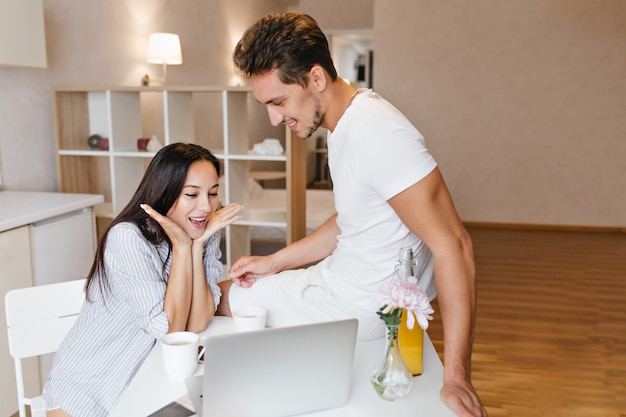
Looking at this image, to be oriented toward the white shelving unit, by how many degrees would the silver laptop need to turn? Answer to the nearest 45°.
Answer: approximately 45° to its right

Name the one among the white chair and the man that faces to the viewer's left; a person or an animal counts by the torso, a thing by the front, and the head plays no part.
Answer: the man

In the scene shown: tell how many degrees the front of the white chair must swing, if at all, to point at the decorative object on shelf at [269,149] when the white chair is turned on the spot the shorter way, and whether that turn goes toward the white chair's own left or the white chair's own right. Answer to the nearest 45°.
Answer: approximately 90° to the white chair's own left

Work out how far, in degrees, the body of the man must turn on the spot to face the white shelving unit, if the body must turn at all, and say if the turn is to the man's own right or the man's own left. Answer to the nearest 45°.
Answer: approximately 45° to the man's own right

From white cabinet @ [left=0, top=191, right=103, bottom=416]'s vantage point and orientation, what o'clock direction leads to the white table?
The white table is roughly at 1 o'clock from the white cabinet.

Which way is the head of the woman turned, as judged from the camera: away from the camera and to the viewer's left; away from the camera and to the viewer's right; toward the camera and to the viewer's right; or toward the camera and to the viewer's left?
toward the camera and to the viewer's right

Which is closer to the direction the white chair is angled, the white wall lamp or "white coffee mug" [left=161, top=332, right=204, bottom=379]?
the white coffee mug

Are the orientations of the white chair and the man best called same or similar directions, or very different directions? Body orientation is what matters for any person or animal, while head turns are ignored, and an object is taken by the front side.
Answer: very different directions

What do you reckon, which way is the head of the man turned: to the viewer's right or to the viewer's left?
to the viewer's left

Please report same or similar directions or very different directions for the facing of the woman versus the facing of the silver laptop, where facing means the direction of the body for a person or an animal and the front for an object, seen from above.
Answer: very different directions

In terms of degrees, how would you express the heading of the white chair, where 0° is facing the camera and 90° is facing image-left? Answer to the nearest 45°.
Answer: approximately 315°

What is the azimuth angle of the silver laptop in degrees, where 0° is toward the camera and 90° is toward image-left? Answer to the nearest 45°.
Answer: approximately 135°

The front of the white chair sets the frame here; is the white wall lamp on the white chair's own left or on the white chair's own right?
on the white chair's own left

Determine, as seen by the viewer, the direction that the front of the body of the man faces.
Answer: to the viewer's left
